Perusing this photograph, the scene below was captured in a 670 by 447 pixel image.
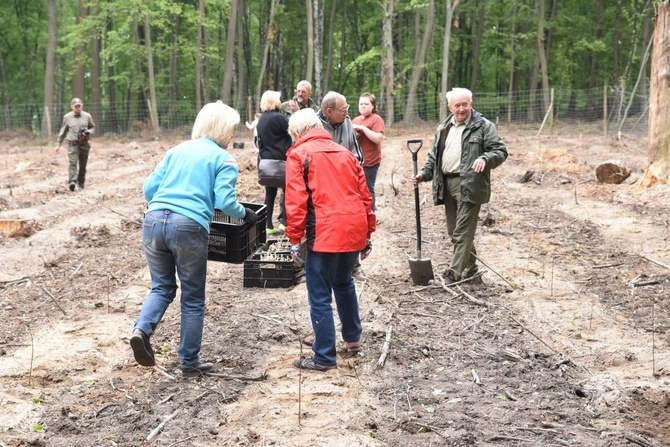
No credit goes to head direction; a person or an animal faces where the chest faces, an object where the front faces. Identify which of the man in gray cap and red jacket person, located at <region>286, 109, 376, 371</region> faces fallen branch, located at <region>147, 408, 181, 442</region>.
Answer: the man in gray cap

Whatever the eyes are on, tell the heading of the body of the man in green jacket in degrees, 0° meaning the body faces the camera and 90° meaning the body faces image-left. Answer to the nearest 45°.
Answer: approximately 45°

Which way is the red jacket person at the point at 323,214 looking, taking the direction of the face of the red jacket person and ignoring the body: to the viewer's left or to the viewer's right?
to the viewer's left

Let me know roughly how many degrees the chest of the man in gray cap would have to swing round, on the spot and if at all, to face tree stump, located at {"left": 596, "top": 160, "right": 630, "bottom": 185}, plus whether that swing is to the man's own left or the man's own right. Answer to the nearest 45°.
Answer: approximately 90° to the man's own left

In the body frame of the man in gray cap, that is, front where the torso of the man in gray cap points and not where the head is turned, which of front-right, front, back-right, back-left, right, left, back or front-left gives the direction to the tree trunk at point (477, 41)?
back-left

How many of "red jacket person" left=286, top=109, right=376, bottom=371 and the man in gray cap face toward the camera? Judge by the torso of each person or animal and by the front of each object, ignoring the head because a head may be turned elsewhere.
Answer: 1

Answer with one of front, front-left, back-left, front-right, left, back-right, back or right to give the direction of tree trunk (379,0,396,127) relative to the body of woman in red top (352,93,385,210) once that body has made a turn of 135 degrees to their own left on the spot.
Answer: left
